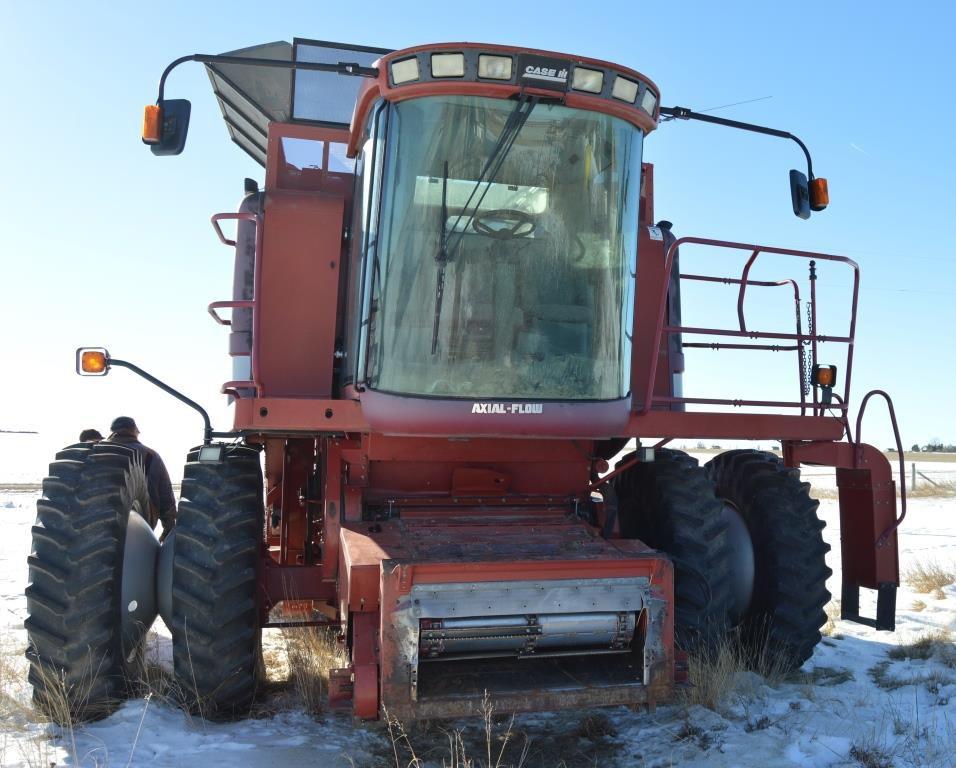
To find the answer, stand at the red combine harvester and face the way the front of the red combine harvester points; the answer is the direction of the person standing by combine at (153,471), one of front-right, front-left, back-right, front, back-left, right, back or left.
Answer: back-right

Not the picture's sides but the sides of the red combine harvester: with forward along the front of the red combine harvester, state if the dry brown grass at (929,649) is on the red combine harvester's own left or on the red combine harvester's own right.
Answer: on the red combine harvester's own left

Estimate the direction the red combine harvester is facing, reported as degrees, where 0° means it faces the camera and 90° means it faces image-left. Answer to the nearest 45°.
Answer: approximately 0°

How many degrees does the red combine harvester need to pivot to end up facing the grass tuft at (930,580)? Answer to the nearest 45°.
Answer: approximately 135° to its left
